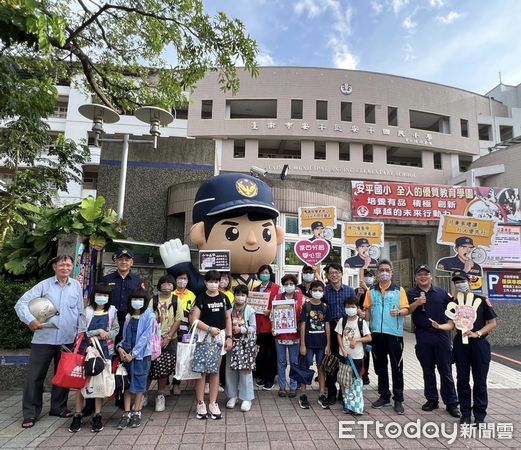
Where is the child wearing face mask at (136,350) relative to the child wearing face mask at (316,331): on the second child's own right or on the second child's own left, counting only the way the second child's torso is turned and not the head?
on the second child's own right

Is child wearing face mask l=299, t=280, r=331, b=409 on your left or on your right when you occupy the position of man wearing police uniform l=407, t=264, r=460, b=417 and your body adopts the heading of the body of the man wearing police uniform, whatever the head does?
on your right

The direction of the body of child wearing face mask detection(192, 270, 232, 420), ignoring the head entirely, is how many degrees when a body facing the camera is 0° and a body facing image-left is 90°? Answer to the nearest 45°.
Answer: approximately 0°

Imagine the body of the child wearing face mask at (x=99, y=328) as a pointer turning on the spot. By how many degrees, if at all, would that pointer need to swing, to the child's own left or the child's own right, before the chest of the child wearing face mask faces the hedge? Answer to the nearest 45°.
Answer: approximately 135° to the child's own right

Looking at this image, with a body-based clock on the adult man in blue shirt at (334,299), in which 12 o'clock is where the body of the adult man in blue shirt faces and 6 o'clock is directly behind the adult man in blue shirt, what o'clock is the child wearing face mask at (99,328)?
The child wearing face mask is roughly at 2 o'clock from the adult man in blue shirt.

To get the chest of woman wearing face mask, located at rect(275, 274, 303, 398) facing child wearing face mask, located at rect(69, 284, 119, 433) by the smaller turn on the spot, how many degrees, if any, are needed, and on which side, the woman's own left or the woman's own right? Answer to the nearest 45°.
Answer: approximately 45° to the woman's own right
